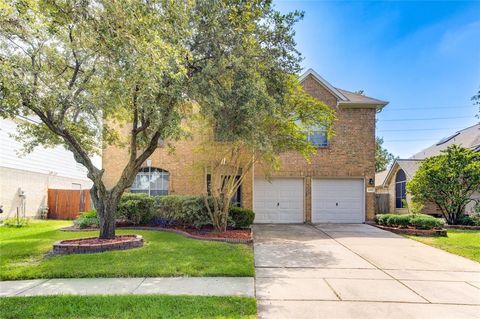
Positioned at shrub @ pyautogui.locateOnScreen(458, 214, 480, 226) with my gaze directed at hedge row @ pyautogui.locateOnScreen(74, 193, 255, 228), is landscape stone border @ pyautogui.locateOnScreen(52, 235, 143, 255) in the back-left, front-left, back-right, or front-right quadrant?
front-left

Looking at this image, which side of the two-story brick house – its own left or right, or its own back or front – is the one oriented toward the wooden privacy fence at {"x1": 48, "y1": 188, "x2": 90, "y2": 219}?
right

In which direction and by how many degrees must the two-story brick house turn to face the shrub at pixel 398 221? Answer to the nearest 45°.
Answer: approximately 45° to its left

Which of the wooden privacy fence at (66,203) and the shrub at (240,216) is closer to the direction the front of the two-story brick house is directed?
the shrub

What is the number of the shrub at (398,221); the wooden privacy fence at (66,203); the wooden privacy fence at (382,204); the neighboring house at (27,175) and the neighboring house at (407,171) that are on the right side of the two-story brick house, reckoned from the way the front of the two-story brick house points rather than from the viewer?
2

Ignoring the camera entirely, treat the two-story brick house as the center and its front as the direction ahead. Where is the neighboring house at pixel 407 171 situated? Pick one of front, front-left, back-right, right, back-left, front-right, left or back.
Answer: back-left

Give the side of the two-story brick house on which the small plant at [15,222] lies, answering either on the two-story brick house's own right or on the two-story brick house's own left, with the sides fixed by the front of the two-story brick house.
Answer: on the two-story brick house's own right

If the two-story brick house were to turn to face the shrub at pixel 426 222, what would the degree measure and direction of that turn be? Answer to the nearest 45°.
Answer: approximately 45° to its left

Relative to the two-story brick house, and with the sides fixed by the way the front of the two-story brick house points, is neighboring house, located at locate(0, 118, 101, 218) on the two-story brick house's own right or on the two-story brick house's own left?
on the two-story brick house's own right

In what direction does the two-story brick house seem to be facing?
toward the camera

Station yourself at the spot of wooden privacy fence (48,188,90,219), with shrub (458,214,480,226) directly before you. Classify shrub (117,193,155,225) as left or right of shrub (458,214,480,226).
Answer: right
